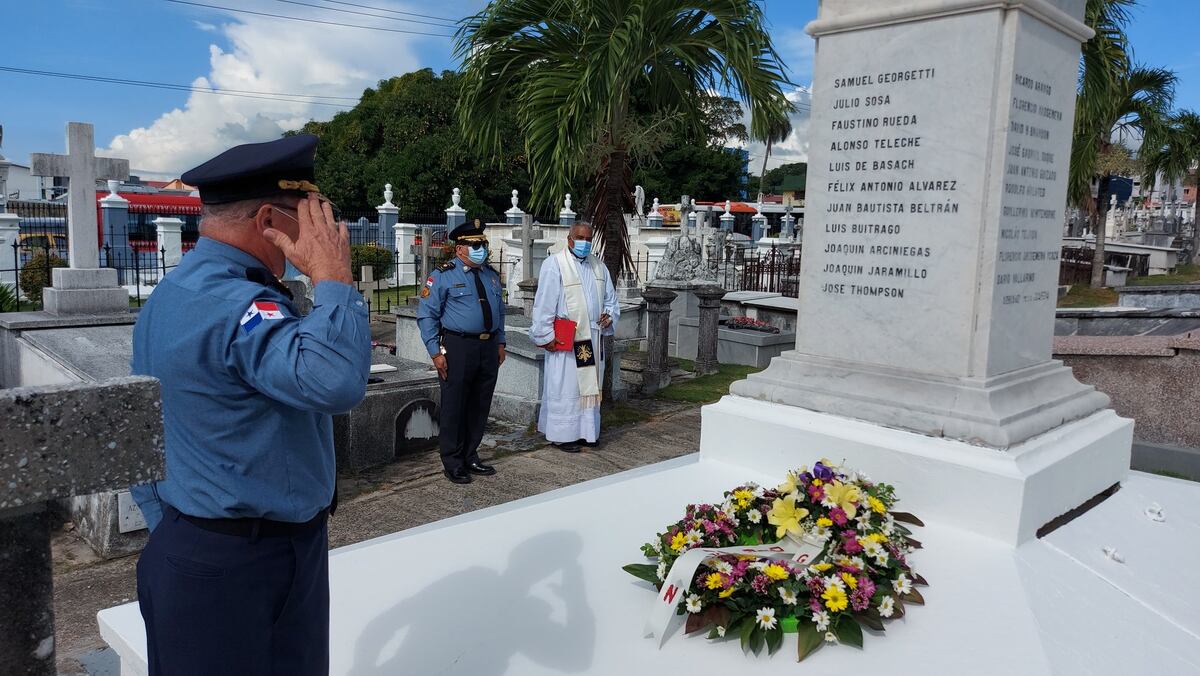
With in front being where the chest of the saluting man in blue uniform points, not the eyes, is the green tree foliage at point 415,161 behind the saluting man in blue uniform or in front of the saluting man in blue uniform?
in front

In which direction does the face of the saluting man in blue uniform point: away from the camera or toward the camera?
away from the camera

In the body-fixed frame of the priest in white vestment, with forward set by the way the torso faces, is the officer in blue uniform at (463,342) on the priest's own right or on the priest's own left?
on the priest's own right

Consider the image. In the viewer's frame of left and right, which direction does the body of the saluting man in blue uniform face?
facing away from the viewer and to the right of the viewer

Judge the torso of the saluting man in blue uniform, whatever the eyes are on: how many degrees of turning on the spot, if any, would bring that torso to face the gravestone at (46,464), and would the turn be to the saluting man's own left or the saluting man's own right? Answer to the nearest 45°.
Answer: approximately 180°

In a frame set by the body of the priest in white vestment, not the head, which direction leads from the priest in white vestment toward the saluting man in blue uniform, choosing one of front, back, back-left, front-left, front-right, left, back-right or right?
front-right

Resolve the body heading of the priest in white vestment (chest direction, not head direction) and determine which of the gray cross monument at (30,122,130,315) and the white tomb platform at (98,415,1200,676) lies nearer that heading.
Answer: the white tomb platform

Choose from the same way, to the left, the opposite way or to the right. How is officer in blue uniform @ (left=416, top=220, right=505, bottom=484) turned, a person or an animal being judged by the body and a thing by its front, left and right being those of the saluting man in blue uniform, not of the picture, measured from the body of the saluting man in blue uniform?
to the right

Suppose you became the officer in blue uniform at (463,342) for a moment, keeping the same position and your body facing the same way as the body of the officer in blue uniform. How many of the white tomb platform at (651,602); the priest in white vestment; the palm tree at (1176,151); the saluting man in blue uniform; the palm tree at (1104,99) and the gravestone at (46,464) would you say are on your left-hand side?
3

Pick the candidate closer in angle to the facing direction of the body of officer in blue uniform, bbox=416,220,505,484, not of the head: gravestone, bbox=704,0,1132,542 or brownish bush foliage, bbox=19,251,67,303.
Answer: the gravestone

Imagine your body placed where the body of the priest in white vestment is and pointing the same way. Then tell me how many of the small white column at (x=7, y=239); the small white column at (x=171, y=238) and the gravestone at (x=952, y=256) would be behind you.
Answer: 2

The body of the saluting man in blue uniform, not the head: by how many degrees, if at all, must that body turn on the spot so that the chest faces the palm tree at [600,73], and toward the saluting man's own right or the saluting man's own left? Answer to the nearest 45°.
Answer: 0° — they already face it

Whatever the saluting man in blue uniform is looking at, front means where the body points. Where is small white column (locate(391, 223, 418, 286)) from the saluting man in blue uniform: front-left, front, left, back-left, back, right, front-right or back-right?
front-left

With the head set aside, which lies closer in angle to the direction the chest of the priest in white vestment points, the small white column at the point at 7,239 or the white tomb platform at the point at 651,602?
the white tomb platform
